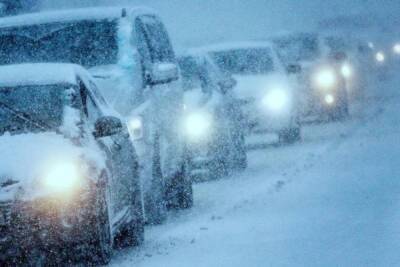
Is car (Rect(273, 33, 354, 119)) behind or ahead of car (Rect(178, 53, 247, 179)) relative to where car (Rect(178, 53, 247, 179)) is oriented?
behind

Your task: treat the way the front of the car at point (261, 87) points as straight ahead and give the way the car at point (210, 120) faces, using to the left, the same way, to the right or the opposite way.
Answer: the same way

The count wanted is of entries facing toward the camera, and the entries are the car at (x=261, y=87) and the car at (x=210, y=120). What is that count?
2

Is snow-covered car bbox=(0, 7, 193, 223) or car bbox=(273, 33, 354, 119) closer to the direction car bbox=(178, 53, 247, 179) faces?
the snow-covered car

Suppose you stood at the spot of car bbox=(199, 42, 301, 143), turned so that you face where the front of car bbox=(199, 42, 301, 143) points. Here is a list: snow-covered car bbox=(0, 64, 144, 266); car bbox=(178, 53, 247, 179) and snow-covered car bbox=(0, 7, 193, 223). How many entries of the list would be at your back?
0

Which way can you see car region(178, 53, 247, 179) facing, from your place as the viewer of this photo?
facing the viewer

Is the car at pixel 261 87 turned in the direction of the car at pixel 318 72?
no

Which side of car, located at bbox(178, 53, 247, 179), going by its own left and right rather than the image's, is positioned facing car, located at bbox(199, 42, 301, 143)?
back

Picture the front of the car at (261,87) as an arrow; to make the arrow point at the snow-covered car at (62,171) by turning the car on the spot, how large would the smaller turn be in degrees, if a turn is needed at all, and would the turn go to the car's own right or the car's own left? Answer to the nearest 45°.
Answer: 0° — it already faces it

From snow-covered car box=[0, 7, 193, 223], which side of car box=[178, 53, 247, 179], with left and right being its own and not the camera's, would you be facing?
front

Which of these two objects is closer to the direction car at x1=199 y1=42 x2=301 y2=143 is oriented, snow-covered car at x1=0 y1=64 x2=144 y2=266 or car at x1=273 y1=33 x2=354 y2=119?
the snow-covered car

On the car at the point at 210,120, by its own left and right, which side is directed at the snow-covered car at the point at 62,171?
front

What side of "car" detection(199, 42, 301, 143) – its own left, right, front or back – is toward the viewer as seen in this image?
front
